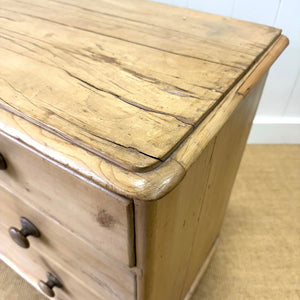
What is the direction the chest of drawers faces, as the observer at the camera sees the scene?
facing the viewer and to the left of the viewer
